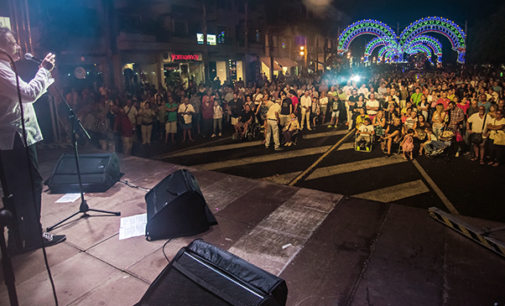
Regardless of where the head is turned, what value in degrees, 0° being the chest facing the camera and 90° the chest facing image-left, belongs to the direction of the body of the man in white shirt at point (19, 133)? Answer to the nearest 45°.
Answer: approximately 270°

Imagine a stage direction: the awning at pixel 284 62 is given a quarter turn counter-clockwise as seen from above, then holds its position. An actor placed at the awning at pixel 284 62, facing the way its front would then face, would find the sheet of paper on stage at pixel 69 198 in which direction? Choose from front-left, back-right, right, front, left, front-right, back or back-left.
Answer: back-right

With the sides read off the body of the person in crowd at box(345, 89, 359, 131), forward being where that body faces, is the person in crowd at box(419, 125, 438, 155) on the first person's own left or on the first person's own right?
on the first person's own left

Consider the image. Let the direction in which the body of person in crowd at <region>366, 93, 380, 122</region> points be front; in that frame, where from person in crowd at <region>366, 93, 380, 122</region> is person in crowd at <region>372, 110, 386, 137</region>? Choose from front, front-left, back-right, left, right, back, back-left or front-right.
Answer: front

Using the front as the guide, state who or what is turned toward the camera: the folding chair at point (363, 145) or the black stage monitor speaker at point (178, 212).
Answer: the folding chair

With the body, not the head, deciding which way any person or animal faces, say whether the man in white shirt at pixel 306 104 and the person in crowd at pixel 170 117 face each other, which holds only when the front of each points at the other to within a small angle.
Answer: no

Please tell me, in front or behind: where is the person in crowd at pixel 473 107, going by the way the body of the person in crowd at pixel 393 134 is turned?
behind

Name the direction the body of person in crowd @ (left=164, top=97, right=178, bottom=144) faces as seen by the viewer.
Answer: toward the camera

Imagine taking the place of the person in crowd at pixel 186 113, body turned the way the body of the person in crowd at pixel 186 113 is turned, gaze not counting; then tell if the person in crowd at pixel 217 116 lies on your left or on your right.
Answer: on your left

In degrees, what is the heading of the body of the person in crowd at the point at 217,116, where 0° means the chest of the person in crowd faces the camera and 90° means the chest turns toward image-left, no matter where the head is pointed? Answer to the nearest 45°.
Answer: approximately 45°

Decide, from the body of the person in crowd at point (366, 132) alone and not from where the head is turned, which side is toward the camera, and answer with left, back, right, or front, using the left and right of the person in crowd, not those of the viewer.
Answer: front

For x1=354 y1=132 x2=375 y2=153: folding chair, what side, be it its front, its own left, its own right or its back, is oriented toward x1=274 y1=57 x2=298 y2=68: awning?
back

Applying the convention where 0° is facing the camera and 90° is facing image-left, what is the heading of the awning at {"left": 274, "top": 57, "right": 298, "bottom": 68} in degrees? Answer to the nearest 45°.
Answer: approximately 315°

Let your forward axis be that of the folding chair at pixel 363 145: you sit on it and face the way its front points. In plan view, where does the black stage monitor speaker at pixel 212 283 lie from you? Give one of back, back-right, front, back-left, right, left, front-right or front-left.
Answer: front

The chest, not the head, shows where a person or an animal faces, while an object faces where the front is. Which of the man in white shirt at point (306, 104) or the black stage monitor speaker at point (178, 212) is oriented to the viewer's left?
the black stage monitor speaker

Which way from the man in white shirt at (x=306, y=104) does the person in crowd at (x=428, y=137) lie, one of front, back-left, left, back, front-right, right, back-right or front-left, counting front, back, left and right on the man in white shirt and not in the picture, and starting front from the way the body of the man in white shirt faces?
front-left

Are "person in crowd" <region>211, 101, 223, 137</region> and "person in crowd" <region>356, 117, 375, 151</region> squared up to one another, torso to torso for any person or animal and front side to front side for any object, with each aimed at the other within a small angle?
no
